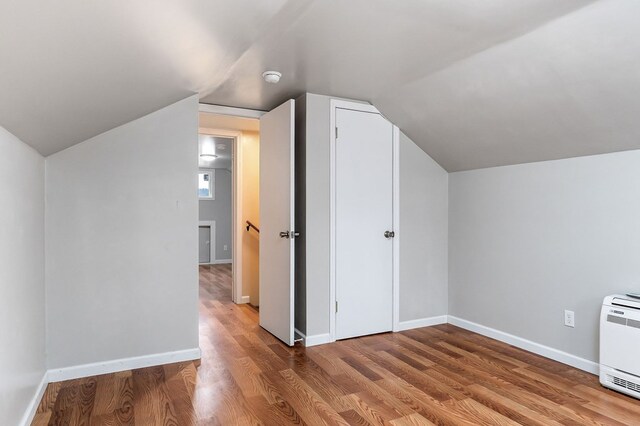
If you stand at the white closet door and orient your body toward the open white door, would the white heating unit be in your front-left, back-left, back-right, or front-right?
back-left

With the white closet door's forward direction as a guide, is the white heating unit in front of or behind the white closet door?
in front

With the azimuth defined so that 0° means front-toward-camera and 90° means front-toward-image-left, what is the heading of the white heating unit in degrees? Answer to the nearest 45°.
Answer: approximately 45°

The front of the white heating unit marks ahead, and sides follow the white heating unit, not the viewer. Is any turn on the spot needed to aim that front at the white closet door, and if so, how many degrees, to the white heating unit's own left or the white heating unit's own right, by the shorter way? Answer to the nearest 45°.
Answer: approximately 45° to the white heating unit's own right

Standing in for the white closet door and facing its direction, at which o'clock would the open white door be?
The open white door is roughly at 4 o'clock from the white closet door.

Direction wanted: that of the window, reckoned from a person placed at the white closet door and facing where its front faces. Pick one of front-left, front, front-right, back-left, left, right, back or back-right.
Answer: back

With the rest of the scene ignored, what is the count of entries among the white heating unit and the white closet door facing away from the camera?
0

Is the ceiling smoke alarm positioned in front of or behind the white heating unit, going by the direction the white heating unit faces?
in front

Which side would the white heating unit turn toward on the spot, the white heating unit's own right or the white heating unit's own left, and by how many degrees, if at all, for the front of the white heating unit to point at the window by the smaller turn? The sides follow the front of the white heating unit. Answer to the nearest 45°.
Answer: approximately 45° to the white heating unit's own right

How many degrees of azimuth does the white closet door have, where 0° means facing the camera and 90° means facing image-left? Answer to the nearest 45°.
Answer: approximately 315°
